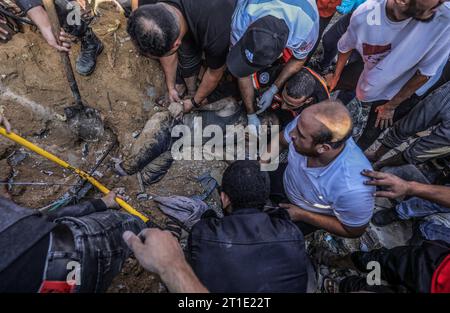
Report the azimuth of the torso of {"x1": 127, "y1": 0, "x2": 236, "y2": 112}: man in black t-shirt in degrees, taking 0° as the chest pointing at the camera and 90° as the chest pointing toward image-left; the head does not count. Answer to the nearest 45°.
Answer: approximately 45°

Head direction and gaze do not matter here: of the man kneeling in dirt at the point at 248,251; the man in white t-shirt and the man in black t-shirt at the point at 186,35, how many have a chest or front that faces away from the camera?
1

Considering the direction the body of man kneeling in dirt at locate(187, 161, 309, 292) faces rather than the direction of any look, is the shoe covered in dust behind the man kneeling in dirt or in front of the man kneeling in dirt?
in front

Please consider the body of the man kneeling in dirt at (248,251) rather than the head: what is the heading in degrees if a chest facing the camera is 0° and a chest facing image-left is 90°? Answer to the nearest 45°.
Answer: approximately 180°

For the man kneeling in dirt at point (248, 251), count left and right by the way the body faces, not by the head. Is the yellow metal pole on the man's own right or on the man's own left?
on the man's own left

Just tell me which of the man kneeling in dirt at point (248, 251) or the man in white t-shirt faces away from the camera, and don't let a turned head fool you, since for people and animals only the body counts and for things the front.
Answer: the man kneeling in dirt

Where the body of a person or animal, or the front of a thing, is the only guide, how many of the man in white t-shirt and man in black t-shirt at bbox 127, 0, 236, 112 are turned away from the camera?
0

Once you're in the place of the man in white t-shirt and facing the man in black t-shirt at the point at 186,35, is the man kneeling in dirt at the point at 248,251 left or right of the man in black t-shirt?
left

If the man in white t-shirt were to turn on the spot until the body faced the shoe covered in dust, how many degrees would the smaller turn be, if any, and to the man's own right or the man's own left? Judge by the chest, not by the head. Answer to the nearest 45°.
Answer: approximately 45° to the man's own right

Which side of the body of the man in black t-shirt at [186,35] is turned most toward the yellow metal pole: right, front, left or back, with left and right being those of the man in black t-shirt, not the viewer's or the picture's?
front

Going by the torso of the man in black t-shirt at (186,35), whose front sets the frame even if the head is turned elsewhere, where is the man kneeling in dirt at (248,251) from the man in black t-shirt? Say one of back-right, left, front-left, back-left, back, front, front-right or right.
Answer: front-left

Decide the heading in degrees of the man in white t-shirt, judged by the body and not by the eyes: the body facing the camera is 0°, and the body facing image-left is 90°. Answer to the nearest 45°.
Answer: approximately 45°
